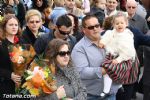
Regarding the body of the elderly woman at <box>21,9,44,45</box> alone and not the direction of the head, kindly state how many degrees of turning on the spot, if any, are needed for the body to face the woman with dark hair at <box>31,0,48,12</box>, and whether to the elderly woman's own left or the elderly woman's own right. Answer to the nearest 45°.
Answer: approximately 135° to the elderly woman's own left

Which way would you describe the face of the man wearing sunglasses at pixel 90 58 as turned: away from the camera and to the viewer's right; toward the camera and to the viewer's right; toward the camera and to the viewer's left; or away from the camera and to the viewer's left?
toward the camera and to the viewer's right

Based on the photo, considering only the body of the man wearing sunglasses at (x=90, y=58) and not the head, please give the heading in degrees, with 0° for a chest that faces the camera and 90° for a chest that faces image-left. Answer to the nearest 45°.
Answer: approximately 315°

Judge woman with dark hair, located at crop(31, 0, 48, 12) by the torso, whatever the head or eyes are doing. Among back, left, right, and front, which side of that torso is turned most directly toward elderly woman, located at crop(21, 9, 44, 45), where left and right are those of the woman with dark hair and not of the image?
front

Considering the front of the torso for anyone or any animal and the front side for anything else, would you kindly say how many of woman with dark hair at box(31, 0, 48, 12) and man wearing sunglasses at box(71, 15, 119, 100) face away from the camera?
0

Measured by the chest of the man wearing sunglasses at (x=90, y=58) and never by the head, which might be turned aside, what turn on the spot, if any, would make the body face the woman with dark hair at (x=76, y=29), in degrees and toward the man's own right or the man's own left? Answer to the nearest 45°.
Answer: approximately 135° to the man's own left

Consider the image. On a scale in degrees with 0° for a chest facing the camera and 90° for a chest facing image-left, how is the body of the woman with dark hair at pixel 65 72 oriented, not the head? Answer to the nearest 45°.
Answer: approximately 315°

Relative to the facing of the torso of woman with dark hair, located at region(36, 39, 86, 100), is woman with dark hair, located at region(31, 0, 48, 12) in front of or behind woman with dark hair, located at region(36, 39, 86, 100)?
behind

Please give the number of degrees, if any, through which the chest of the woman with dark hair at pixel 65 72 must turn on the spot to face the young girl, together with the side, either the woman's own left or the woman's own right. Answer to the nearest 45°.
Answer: approximately 90° to the woman's own left

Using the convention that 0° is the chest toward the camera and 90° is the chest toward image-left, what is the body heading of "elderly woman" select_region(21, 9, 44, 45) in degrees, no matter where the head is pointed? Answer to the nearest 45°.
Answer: approximately 315°
